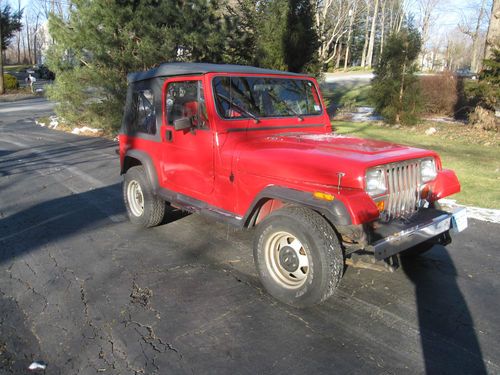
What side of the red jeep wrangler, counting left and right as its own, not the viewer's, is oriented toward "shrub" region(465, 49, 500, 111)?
left

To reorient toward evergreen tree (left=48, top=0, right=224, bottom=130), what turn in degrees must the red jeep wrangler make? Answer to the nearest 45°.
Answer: approximately 180°

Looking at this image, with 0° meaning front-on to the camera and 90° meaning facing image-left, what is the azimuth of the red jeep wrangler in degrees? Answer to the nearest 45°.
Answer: approximately 315°

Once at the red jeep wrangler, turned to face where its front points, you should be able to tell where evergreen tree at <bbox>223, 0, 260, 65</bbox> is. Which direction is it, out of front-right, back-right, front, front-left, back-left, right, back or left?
back-left

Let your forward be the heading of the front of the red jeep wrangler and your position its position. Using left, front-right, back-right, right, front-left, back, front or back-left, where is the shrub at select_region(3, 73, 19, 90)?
back

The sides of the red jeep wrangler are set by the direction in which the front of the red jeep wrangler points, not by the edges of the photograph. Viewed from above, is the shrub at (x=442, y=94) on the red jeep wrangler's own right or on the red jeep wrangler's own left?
on the red jeep wrangler's own left

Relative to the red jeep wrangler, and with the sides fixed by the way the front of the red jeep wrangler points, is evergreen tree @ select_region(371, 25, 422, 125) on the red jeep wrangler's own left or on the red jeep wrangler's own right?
on the red jeep wrangler's own left

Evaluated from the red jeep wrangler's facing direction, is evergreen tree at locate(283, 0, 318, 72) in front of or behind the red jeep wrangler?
behind

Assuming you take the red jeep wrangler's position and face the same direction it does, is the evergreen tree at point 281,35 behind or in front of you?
behind

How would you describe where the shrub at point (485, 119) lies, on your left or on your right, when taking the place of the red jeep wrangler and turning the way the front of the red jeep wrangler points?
on your left

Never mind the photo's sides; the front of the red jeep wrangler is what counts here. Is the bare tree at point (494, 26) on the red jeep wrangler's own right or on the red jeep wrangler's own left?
on the red jeep wrangler's own left
